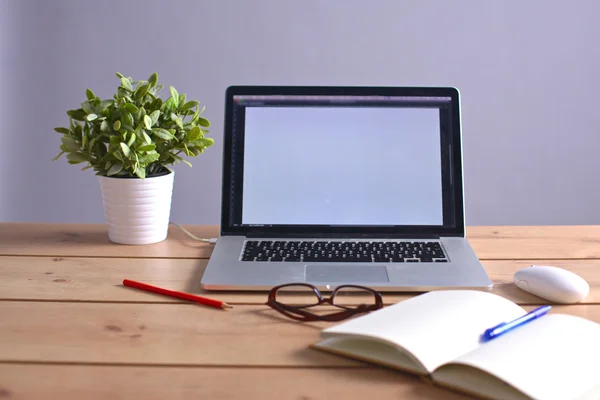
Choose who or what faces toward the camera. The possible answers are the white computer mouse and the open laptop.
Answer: the open laptop

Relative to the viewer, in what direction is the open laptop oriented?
toward the camera

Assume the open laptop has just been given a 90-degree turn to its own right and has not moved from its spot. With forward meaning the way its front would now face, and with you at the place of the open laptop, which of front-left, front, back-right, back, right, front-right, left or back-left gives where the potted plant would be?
front

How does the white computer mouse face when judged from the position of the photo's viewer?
facing away from the viewer and to the left of the viewer
